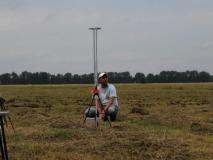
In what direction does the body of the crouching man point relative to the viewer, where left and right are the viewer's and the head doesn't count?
facing the viewer and to the left of the viewer
